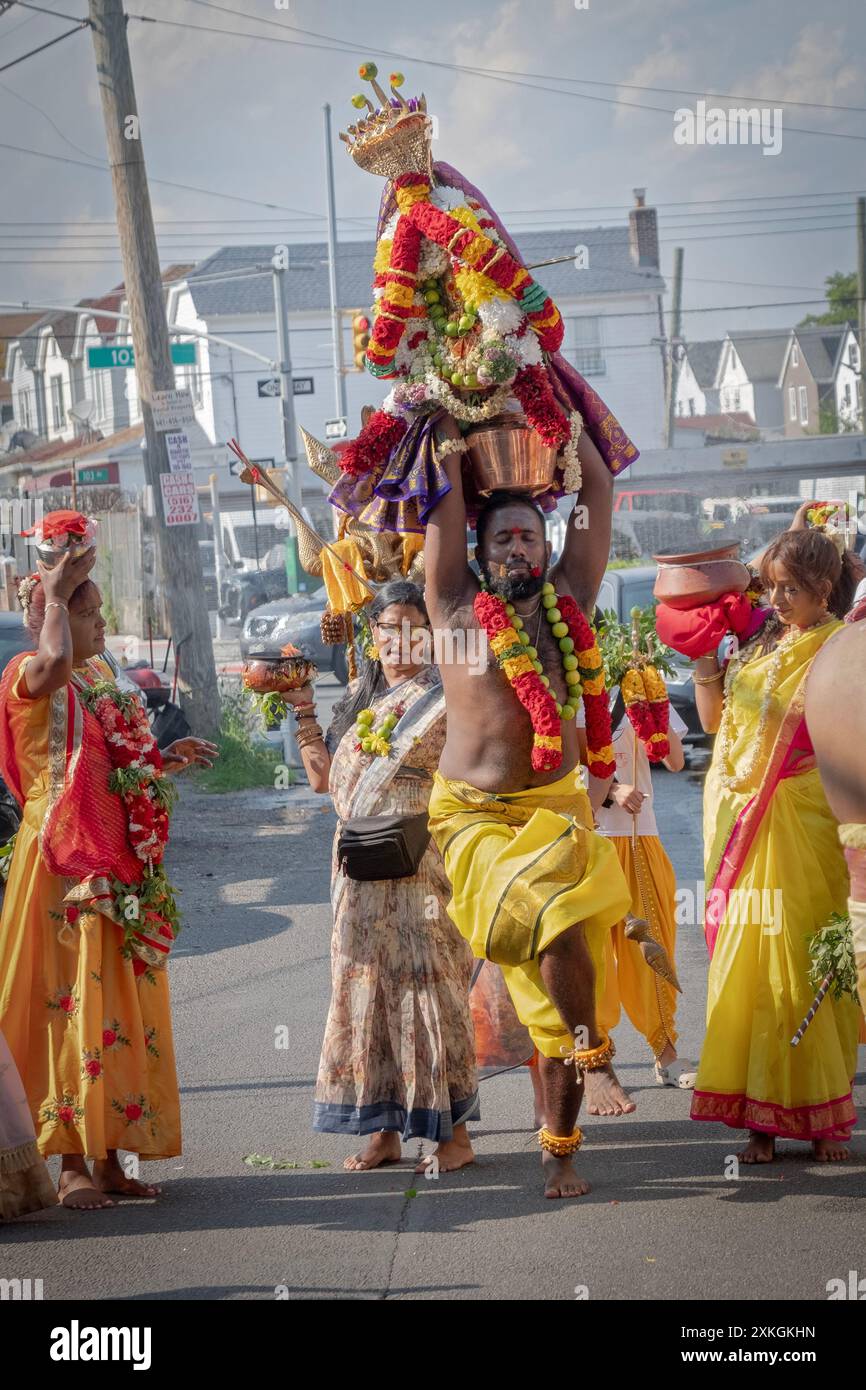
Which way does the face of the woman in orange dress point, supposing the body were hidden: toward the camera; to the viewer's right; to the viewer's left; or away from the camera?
to the viewer's right

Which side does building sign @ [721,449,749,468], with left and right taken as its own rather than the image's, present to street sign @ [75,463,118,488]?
right

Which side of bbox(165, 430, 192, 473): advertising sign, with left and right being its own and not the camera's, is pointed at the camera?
front

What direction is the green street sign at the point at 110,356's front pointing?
toward the camera

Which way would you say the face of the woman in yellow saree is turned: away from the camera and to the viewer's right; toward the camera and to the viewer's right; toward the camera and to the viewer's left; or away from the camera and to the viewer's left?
toward the camera and to the viewer's left

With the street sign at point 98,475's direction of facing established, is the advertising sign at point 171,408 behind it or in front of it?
in front

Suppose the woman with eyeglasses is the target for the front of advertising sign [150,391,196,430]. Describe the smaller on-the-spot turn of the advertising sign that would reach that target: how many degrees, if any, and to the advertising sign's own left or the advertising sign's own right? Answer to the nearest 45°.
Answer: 0° — it already faces them

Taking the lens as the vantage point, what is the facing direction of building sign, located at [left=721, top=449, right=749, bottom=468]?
facing the viewer

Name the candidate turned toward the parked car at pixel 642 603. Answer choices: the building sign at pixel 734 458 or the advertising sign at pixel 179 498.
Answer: the building sign at pixel 734 458
